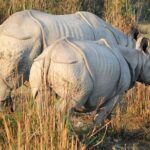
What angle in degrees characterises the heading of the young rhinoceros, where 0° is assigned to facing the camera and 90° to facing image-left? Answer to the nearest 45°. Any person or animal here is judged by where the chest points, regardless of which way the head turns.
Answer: approximately 225°

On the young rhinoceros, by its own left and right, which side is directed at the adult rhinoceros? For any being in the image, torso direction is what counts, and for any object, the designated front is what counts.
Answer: left
